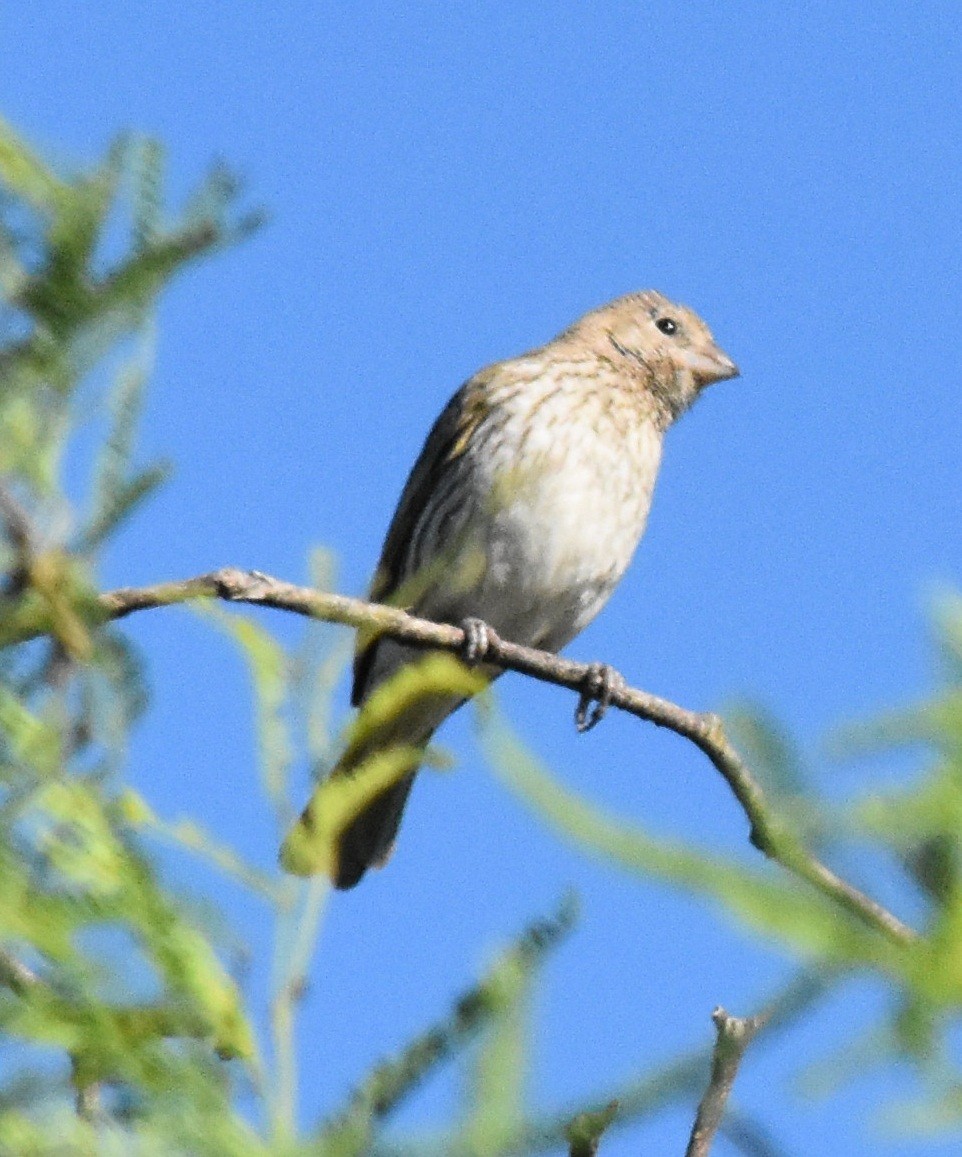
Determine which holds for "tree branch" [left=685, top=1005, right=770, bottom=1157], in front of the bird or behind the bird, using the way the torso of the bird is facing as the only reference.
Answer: in front

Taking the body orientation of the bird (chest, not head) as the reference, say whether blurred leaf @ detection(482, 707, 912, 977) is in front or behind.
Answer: in front

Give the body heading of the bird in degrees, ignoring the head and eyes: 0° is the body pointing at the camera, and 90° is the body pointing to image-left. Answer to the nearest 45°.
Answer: approximately 315°
